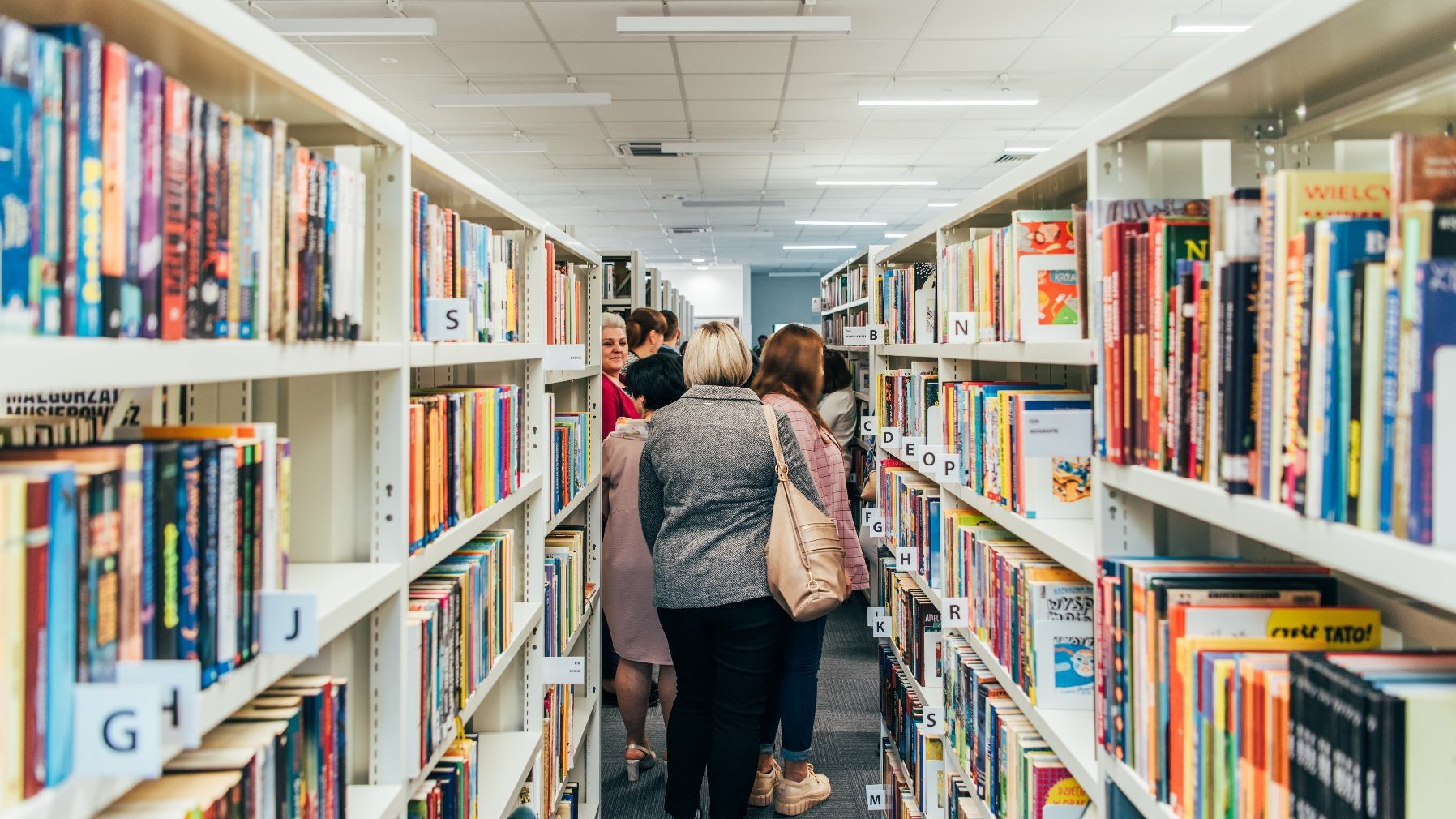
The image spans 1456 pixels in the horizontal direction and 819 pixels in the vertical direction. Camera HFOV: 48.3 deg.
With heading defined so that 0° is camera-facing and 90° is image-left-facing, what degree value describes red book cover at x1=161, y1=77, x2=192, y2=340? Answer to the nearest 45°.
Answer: approximately 270°

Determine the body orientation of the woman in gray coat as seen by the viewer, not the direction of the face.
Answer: away from the camera
